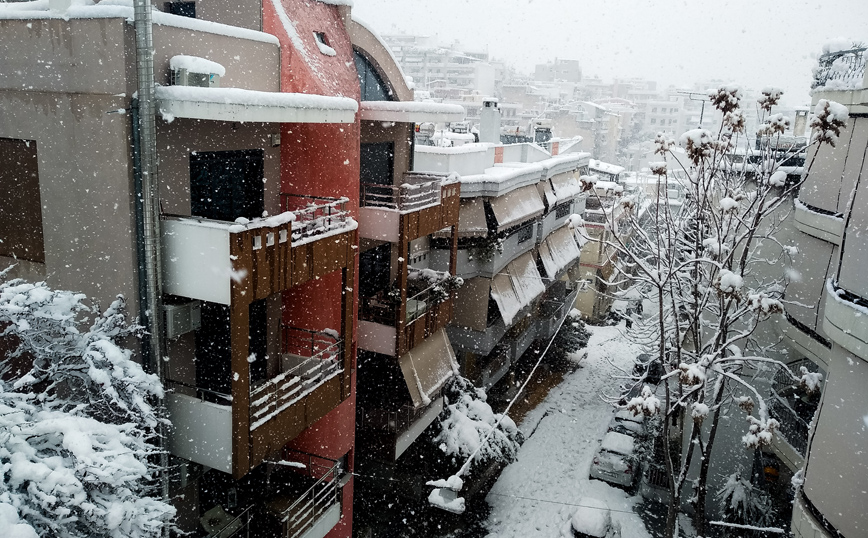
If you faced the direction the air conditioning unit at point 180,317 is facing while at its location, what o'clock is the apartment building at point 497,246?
The apartment building is roughly at 9 o'clock from the air conditioning unit.

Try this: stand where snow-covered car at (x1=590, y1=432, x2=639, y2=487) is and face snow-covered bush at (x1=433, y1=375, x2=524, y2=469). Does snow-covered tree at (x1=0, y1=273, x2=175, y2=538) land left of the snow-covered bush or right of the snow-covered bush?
left

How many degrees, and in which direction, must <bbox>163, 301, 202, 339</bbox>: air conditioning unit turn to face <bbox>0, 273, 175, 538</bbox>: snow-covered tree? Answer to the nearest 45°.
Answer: approximately 90° to its right

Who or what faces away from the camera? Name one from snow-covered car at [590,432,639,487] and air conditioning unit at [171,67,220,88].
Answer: the snow-covered car

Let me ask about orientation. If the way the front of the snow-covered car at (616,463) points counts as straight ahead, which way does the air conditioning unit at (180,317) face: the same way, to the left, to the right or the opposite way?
to the right

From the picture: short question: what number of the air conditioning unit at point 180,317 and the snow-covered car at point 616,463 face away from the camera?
1

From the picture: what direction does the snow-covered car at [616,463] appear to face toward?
away from the camera

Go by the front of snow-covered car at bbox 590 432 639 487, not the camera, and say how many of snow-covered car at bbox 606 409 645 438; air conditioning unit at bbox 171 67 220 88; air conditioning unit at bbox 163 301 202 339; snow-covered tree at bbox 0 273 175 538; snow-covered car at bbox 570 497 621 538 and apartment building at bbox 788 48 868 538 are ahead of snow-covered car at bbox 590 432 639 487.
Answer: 1

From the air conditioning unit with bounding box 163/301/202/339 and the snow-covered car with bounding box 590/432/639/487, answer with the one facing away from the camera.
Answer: the snow-covered car

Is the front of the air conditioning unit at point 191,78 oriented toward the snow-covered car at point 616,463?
no

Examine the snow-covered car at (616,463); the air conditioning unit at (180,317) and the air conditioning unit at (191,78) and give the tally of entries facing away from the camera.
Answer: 1

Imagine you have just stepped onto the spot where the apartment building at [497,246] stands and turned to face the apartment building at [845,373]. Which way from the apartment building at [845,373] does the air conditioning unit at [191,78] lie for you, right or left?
right

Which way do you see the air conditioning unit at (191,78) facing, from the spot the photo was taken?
facing the viewer and to the right of the viewer

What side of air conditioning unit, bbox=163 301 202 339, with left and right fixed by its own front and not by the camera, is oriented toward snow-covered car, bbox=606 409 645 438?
left

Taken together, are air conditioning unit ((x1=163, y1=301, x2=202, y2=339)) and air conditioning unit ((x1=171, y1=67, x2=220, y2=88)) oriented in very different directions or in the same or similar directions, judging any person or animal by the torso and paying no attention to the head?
same or similar directions

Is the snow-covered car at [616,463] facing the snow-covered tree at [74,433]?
no

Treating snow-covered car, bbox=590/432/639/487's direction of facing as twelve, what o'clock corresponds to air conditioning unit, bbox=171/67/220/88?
The air conditioning unit is roughly at 7 o'clock from the snow-covered car.
